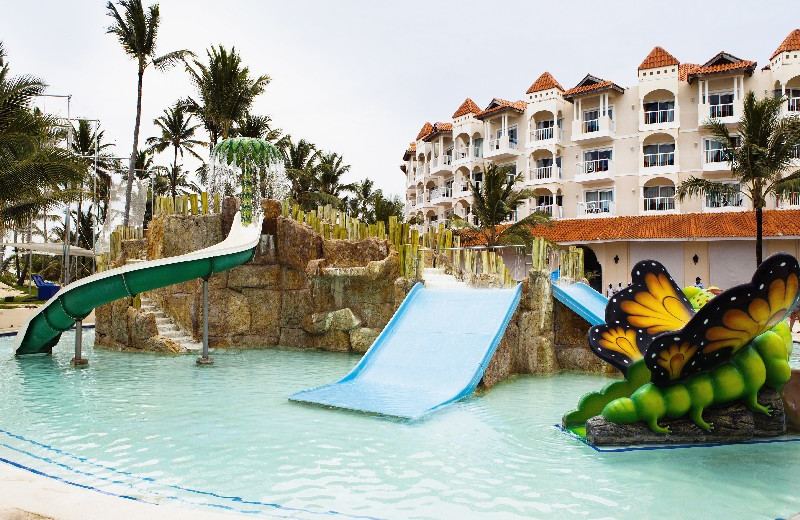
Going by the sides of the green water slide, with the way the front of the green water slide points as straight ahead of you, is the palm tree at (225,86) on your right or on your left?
on your right

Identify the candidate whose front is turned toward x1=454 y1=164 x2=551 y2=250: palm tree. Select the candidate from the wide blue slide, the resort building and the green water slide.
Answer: the resort building

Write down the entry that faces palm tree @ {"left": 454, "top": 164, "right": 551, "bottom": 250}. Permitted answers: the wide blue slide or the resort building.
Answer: the resort building

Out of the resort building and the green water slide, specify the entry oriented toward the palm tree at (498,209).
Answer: the resort building

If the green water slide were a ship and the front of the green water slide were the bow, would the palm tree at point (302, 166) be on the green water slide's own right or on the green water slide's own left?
on the green water slide's own right

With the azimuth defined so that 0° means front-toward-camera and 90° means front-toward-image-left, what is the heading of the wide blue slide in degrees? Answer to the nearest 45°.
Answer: approximately 45°

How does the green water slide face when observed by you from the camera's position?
facing to the left of the viewer

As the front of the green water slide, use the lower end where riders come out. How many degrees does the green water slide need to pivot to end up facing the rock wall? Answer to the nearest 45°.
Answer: approximately 135° to its left

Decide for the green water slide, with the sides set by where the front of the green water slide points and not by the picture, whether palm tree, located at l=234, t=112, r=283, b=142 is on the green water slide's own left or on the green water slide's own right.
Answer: on the green water slide's own right

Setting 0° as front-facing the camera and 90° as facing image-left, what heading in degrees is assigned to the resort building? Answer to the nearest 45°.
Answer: approximately 45°
